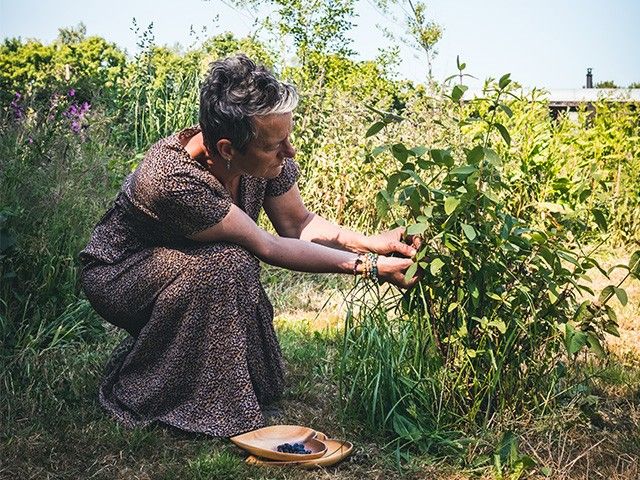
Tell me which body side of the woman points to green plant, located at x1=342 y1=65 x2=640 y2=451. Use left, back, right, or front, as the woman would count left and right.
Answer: front

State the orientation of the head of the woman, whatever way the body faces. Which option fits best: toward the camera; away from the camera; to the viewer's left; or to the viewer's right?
to the viewer's right

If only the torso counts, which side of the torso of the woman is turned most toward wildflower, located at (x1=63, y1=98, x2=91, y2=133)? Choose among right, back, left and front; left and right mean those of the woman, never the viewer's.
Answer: left

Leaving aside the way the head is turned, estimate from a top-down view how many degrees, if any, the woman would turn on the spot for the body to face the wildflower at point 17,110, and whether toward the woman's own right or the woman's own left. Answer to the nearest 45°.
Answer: approximately 135° to the woman's own left

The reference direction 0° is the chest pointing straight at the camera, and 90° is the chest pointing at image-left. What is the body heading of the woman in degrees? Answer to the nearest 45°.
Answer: approximately 270°

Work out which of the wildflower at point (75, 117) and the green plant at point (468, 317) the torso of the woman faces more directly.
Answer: the green plant
